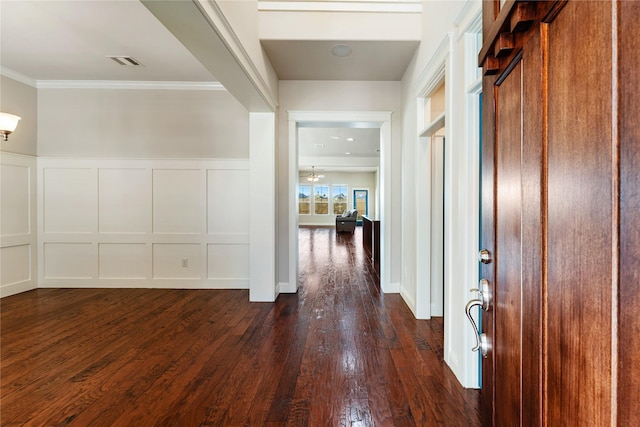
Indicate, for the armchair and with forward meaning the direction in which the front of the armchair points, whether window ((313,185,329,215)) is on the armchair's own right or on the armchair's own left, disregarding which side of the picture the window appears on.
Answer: on the armchair's own right

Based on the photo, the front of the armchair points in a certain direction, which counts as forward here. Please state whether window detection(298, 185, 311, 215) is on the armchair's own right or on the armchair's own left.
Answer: on the armchair's own right

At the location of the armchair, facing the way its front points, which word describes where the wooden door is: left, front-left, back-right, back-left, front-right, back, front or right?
left
